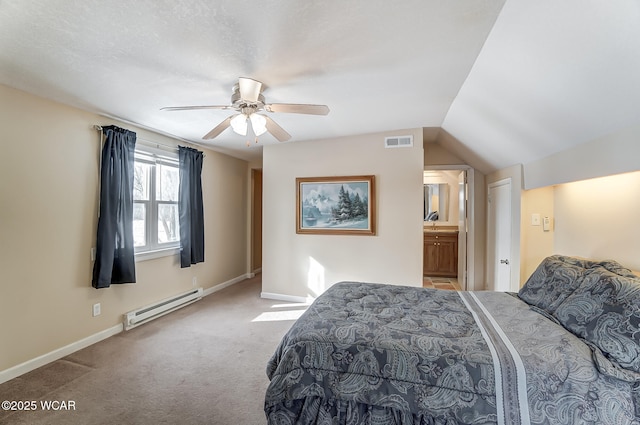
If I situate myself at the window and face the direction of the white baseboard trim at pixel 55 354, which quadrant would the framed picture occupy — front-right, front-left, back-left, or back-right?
back-left

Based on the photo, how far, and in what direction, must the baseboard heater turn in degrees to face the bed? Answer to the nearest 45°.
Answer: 0° — it already faces it

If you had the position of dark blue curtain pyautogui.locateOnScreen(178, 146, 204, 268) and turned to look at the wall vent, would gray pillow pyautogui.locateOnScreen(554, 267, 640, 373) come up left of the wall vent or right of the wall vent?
right

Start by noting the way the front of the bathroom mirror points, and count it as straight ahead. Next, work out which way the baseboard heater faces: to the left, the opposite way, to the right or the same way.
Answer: to the left

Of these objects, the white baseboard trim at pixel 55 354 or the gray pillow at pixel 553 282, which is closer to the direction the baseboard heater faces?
the gray pillow

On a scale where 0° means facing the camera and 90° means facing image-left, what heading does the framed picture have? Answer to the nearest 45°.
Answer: approximately 0°

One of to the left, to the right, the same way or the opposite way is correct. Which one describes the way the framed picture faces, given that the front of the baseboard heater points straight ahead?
to the right

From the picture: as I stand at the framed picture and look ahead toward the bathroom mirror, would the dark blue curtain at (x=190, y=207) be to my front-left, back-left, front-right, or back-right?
back-left

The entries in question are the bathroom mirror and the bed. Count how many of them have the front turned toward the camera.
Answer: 1
